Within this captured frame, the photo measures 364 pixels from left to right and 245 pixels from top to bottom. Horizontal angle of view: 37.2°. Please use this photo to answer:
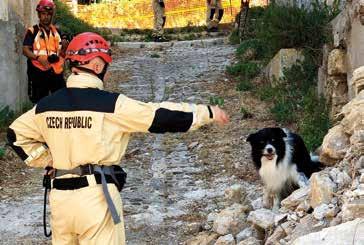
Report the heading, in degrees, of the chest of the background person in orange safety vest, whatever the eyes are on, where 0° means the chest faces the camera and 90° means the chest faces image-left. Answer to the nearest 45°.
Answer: approximately 0°

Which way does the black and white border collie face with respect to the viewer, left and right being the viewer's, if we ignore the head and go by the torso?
facing the viewer and to the left of the viewer

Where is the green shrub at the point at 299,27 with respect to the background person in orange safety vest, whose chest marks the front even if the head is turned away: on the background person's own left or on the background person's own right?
on the background person's own left

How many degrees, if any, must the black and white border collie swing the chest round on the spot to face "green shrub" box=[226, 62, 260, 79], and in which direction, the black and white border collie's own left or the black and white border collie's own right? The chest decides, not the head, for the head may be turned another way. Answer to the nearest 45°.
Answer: approximately 135° to the black and white border collie's own right

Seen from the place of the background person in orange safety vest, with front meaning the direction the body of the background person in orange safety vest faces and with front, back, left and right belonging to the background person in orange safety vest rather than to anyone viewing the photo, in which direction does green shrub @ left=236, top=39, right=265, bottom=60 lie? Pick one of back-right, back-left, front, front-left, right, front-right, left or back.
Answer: back-left

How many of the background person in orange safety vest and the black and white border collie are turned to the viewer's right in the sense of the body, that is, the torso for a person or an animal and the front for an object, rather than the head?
0

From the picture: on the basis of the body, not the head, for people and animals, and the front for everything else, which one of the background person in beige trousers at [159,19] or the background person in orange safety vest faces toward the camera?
the background person in orange safety vest

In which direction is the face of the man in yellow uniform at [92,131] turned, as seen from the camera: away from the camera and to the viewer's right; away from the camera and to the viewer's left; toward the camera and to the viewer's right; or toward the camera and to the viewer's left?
away from the camera and to the viewer's right

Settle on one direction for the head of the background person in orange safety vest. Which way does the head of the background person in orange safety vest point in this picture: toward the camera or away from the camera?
toward the camera
